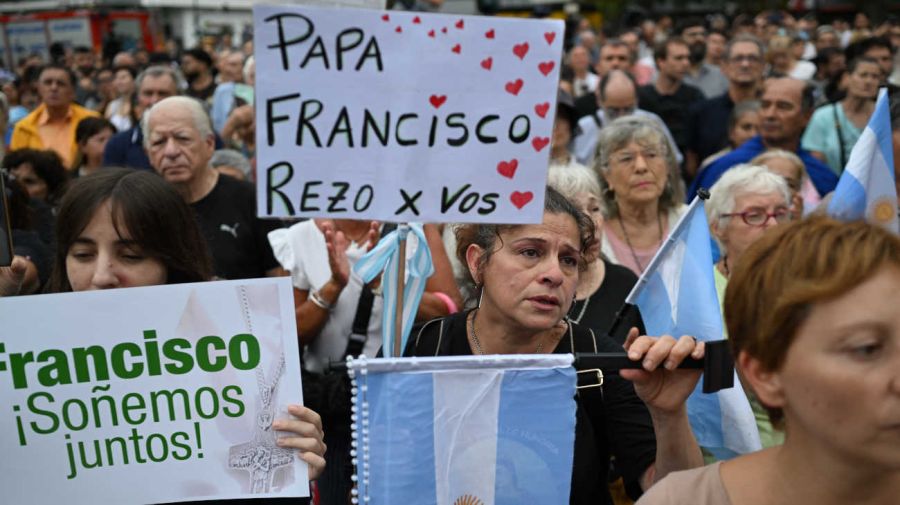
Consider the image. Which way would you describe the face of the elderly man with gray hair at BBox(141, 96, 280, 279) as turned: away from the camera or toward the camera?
toward the camera

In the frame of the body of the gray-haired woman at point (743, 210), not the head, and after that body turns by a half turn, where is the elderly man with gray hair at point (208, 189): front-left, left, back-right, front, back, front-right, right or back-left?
front-left

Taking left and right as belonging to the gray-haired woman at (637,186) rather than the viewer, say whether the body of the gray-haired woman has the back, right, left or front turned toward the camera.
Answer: front

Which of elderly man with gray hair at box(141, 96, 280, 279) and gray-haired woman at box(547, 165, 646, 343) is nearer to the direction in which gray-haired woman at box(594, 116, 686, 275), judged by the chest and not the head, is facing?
the gray-haired woman

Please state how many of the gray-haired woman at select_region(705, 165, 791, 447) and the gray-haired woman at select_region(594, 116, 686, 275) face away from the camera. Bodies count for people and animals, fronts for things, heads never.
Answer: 0

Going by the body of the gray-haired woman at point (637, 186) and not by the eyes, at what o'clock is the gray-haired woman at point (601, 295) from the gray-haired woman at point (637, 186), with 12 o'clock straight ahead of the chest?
the gray-haired woman at point (601, 295) is roughly at 12 o'clock from the gray-haired woman at point (637, 186).

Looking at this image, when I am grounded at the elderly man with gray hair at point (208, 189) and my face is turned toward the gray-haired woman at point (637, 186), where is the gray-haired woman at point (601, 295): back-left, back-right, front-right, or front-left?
front-right

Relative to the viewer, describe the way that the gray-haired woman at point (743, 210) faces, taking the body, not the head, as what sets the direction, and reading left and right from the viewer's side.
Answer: facing the viewer and to the right of the viewer

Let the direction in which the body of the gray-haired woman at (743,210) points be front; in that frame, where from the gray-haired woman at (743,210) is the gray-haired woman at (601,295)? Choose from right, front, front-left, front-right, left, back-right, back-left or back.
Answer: right

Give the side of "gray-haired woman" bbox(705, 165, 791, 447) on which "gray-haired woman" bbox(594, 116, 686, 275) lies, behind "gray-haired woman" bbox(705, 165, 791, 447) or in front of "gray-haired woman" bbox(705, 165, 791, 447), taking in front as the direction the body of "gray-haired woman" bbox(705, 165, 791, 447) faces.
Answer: behind
